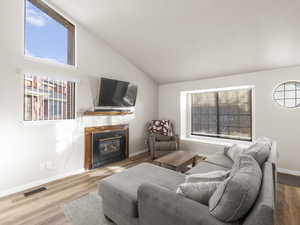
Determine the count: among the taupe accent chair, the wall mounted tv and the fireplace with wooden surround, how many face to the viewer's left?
0

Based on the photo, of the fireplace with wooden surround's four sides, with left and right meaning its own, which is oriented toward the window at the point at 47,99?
right

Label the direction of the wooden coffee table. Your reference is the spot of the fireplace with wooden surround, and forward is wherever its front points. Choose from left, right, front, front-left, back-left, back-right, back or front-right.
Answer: front

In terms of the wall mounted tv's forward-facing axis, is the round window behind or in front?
in front

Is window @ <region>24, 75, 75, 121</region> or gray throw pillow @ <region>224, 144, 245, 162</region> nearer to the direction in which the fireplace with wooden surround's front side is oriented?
the gray throw pillow

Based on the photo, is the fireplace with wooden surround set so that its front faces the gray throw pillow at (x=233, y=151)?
yes

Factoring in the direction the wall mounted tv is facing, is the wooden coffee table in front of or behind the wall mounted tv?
in front

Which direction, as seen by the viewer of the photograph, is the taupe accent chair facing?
facing the viewer and to the right of the viewer

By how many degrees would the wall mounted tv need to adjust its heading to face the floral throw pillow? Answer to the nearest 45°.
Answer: approximately 90° to its left

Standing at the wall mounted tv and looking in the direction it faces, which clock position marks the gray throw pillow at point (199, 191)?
The gray throw pillow is roughly at 1 o'clock from the wall mounted tv.

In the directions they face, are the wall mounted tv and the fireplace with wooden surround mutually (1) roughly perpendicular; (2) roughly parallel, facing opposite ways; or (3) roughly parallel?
roughly parallel

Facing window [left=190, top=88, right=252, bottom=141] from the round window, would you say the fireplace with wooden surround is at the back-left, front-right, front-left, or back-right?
front-left

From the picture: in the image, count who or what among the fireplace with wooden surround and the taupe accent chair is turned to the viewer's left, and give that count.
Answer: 0

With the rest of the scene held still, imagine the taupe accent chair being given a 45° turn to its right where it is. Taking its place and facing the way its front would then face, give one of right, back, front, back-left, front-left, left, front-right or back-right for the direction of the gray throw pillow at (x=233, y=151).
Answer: front-left

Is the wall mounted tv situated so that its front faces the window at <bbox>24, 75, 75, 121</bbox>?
no
